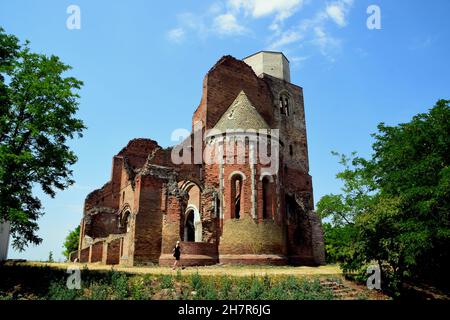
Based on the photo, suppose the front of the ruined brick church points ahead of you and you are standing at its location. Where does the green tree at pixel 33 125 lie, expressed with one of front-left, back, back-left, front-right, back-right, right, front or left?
left

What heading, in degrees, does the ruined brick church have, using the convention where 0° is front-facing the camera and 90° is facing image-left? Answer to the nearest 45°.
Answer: approximately 135°
